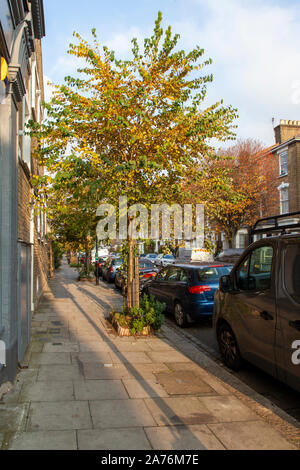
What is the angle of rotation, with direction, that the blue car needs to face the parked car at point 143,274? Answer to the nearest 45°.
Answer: approximately 45° to its right

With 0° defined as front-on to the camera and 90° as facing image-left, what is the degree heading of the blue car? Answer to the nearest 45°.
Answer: approximately 135°

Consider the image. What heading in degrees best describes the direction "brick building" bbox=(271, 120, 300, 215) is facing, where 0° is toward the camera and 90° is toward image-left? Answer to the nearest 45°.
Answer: approximately 45°

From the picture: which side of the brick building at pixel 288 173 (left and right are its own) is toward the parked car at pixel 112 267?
front

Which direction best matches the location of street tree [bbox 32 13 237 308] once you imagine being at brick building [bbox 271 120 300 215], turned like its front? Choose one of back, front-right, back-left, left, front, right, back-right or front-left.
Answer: front-left

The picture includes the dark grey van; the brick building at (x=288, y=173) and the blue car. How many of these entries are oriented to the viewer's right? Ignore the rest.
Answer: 0

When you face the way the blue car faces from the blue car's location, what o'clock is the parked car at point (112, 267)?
The parked car is roughly at 1 o'clock from the blue car.

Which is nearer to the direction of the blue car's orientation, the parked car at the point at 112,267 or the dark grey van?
the parked car

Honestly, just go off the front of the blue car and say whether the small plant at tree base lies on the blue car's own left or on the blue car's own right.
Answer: on the blue car's own left

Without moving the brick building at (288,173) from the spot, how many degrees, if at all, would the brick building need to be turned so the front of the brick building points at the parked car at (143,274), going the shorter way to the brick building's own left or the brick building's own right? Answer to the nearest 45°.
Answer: approximately 45° to the brick building's own left

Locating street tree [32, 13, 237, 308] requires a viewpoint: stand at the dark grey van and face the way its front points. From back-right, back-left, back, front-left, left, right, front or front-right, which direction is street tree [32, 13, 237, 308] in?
front

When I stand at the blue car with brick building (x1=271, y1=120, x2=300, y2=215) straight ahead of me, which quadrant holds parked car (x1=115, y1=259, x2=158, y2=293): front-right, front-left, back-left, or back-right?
front-left

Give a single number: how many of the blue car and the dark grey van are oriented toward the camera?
0

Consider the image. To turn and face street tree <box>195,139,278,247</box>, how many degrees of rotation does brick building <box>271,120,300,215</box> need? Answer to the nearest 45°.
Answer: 0° — it already faces it

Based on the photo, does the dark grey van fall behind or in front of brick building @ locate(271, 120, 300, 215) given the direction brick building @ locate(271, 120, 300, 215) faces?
in front

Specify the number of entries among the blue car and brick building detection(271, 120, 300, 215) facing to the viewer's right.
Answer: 0

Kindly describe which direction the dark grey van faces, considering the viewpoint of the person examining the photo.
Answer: facing away from the viewer and to the left of the viewer

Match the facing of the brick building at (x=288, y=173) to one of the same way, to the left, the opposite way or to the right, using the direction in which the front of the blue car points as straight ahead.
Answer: to the left

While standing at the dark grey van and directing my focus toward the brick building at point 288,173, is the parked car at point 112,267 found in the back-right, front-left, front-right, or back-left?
front-left
